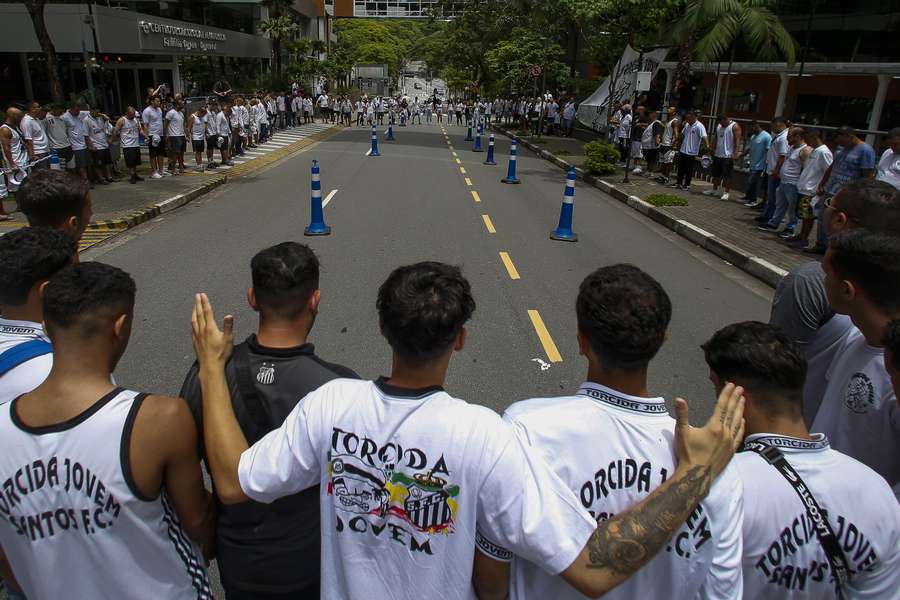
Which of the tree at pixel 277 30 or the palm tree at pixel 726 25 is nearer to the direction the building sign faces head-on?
the palm tree

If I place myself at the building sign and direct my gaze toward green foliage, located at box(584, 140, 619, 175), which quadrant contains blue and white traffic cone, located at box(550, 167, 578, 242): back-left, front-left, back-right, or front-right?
front-right

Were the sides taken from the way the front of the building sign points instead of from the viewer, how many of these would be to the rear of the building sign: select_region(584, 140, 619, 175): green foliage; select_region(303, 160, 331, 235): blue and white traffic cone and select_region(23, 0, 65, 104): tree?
0

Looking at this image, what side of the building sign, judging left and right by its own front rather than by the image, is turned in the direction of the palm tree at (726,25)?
front

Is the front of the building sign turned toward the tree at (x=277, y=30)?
no

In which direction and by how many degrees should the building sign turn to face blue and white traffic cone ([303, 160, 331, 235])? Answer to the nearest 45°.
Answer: approximately 45° to its right

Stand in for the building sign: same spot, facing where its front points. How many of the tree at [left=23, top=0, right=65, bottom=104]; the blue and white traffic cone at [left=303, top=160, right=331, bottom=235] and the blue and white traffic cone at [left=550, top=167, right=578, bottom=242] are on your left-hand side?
0

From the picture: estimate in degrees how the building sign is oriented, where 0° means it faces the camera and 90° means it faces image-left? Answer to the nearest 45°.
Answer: approximately 315°

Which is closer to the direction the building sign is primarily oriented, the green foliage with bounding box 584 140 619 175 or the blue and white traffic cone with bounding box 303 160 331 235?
the green foliage

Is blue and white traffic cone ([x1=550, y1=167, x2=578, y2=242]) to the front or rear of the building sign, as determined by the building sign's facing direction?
to the front

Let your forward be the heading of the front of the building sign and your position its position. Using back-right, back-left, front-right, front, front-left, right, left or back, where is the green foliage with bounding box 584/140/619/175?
front

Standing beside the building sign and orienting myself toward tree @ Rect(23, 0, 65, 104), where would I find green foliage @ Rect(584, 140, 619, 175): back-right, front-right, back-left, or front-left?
front-left

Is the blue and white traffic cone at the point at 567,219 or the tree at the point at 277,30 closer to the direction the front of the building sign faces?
the blue and white traffic cone

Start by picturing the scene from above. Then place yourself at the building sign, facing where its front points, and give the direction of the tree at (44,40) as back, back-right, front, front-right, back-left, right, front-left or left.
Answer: front-right
